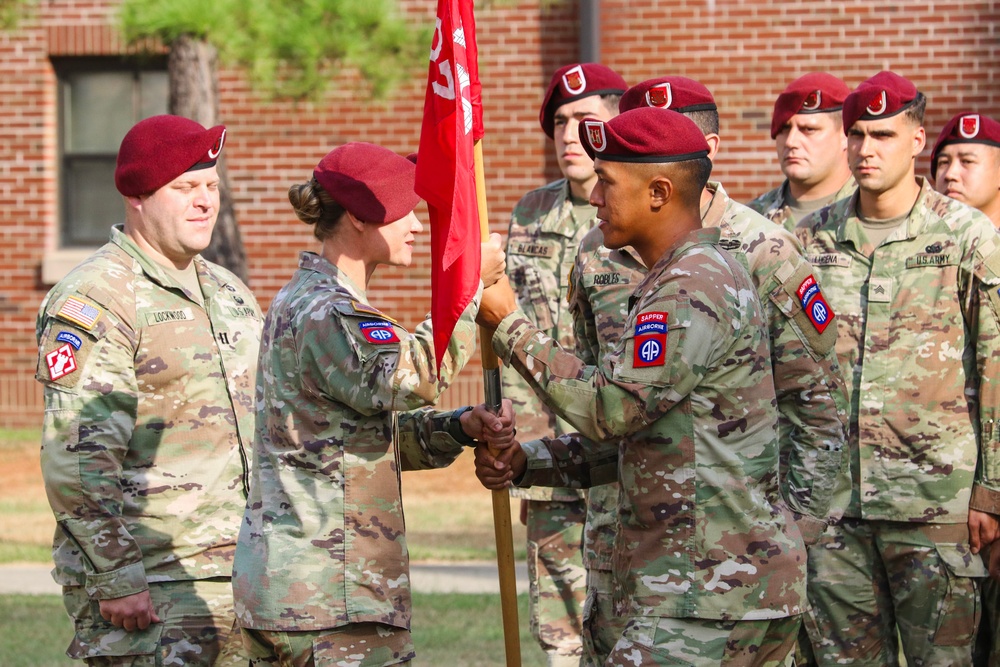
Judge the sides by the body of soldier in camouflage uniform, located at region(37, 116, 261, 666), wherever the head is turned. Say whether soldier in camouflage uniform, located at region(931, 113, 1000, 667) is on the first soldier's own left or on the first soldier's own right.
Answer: on the first soldier's own left

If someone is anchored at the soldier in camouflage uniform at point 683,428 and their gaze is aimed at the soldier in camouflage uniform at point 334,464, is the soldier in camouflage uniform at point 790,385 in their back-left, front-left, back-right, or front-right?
back-right

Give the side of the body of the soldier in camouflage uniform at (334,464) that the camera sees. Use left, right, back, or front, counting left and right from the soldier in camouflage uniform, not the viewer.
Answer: right

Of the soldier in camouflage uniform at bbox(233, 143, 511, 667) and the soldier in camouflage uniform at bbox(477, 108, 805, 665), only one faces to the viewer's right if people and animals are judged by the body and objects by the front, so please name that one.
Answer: the soldier in camouflage uniform at bbox(233, 143, 511, 667)

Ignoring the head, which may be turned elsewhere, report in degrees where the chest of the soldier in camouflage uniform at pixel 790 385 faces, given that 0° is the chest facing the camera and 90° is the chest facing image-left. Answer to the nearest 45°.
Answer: approximately 45°

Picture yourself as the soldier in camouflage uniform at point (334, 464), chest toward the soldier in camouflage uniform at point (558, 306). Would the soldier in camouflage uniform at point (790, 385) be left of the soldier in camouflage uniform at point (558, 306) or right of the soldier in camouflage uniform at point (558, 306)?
right

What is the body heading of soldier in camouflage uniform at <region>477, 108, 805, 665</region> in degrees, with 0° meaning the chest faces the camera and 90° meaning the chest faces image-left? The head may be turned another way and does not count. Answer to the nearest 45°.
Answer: approximately 90°

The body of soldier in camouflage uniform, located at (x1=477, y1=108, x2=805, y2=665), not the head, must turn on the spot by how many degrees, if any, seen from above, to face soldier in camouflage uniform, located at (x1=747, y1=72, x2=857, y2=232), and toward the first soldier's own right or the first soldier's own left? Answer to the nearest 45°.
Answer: approximately 90° to the first soldier's own right

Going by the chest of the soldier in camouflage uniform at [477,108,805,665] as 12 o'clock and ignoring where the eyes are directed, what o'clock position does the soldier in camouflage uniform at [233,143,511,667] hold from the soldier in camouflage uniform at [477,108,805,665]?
the soldier in camouflage uniform at [233,143,511,667] is roughly at 12 o'clock from the soldier in camouflage uniform at [477,108,805,665].
